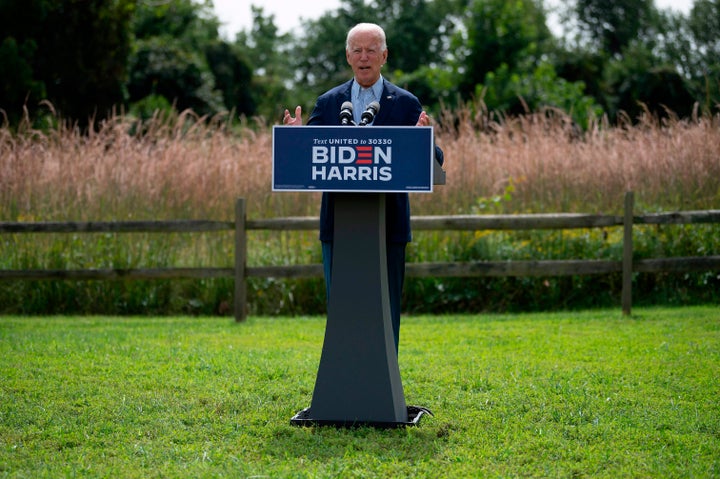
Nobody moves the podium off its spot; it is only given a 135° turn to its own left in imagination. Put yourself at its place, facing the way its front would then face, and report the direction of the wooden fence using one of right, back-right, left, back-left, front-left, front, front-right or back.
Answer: front-left

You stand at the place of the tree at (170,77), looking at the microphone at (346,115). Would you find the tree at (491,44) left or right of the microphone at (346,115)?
left

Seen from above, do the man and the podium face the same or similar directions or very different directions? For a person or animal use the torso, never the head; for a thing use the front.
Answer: same or similar directions

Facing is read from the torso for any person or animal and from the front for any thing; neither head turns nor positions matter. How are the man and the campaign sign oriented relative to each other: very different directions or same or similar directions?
same or similar directions

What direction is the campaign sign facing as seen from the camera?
toward the camera

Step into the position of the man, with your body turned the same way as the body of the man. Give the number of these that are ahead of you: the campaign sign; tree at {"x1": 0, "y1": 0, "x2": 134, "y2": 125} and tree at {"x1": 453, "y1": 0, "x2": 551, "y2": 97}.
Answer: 1

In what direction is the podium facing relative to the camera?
toward the camera

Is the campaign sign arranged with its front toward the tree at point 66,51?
no

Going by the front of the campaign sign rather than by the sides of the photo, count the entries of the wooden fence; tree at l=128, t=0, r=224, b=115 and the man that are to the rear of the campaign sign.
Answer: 3

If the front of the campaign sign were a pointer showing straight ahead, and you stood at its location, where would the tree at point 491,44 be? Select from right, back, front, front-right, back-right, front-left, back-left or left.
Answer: back

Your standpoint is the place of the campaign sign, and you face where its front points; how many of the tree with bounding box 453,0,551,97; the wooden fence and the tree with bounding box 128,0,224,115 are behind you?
3

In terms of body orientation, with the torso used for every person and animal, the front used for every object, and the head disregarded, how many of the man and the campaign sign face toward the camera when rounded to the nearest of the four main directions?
2

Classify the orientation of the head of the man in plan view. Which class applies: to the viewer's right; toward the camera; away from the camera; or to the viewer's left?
toward the camera

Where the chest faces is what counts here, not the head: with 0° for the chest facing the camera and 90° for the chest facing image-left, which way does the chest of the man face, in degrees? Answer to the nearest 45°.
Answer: approximately 0°
